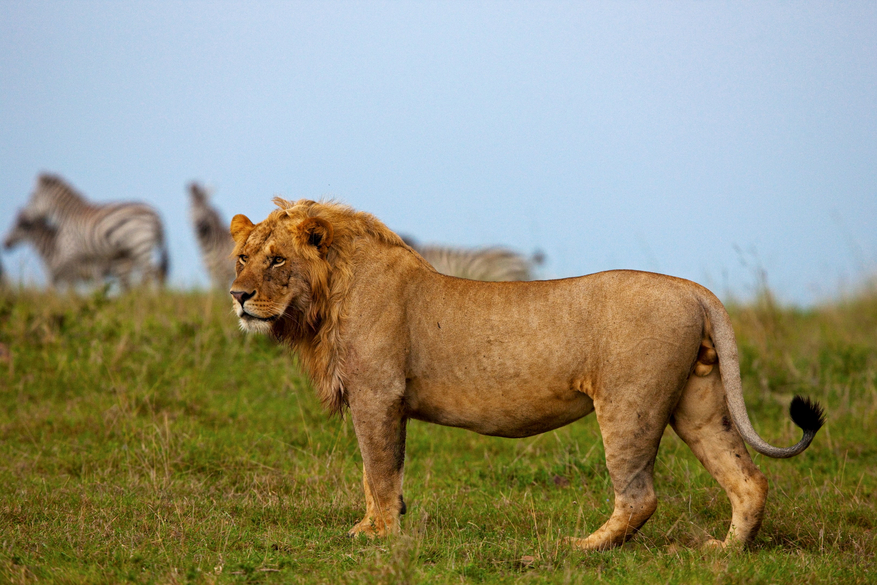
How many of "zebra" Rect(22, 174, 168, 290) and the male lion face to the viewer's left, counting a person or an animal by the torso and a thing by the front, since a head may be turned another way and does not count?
2

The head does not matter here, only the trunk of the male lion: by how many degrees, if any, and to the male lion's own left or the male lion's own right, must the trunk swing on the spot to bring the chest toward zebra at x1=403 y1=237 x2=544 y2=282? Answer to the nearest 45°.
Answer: approximately 90° to the male lion's own right

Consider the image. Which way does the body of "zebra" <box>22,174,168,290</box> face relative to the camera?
to the viewer's left

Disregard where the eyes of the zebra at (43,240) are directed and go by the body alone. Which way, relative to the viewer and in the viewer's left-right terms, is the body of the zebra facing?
facing to the left of the viewer

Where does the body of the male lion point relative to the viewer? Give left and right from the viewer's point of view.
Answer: facing to the left of the viewer

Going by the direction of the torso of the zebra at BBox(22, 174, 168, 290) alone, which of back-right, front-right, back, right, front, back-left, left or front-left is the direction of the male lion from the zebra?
left

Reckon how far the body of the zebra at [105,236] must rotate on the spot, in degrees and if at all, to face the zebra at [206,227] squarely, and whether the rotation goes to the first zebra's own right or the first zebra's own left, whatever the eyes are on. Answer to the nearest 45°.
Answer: approximately 180°

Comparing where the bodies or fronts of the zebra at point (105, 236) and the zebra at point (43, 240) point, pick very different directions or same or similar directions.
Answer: same or similar directions

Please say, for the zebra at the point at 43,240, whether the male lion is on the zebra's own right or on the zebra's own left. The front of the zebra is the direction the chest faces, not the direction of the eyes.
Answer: on the zebra's own left

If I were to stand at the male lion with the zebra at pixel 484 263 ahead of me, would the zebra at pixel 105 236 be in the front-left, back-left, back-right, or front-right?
front-left
